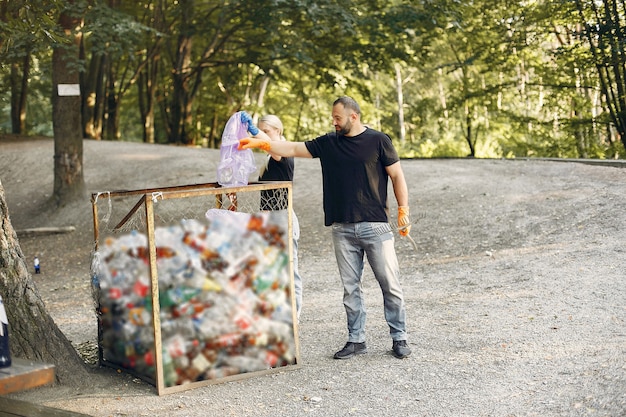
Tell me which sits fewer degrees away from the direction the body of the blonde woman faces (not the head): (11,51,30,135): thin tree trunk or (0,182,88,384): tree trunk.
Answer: the tree trunk

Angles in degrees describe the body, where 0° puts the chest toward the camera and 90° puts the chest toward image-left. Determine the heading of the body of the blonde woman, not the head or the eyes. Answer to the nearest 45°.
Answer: approximately 45°

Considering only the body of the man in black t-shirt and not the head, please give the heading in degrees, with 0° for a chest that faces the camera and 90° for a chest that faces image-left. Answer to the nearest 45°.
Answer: approximately 45°

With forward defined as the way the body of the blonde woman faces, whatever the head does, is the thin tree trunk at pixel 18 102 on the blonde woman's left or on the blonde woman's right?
on the blonde woman's right

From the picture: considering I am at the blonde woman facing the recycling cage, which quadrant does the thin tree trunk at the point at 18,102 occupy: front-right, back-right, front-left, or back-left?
back-right

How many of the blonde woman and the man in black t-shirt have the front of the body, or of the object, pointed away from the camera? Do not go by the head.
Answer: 0

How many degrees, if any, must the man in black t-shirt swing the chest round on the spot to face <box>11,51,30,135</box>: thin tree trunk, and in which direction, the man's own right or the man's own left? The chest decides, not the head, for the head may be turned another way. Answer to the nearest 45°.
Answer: approximately 90° to the man's own right

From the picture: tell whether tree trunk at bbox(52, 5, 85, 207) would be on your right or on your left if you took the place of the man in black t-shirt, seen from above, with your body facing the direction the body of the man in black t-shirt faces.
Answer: on your right

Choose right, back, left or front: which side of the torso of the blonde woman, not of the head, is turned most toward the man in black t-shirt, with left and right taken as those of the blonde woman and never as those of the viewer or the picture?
left

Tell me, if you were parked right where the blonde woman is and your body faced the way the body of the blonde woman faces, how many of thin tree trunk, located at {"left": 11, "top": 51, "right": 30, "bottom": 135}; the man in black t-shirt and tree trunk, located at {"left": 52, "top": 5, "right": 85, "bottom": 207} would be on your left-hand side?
1

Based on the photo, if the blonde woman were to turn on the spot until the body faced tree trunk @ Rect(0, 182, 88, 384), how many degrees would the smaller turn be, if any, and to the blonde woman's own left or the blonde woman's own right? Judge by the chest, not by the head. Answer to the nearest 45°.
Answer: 0° — they already face it
